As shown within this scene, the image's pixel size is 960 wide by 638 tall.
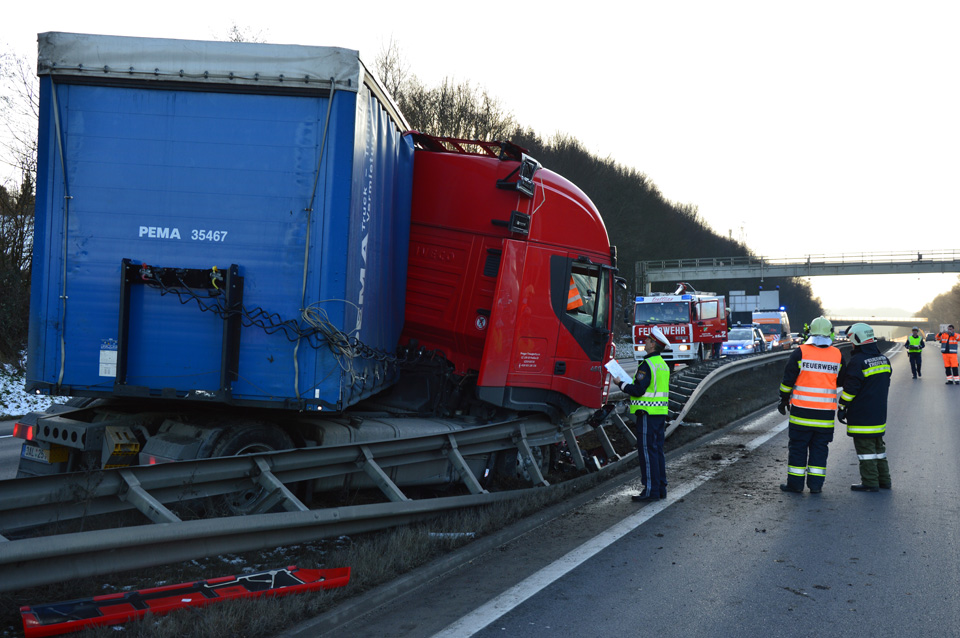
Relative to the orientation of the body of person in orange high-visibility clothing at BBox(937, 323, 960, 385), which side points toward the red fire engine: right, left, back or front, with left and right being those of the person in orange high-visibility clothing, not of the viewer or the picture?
right

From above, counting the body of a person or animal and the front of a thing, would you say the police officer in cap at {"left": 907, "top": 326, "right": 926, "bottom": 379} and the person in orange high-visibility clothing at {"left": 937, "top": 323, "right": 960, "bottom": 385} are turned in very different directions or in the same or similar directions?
same or similar directions

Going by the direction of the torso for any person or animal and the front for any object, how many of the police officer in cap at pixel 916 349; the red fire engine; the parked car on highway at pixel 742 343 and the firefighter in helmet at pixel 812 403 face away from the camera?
1

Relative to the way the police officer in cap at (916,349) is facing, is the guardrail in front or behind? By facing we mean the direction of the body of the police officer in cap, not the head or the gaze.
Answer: in front

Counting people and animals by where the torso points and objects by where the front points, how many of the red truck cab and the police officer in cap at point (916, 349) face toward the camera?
1

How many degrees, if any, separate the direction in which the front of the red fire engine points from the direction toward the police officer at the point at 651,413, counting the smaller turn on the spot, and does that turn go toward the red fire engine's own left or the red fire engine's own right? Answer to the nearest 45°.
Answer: approximately 45° to the red fire engine's own left

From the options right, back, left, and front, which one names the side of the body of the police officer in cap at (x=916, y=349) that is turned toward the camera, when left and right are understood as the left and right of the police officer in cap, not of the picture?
front

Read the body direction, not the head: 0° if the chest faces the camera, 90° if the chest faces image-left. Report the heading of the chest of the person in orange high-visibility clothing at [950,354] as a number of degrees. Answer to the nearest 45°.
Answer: approximately 0°

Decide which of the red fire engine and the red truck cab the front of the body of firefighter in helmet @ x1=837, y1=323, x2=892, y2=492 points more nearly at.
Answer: the red fire engine

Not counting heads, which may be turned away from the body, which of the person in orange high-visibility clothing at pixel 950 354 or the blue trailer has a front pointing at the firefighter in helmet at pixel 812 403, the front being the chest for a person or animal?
the person in orange high-visibility clothing

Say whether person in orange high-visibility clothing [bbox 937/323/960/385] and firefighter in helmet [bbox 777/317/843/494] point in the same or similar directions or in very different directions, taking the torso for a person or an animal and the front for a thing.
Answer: very different directions

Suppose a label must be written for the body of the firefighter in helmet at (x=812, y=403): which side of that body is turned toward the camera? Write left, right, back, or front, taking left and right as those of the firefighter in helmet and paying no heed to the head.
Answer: back

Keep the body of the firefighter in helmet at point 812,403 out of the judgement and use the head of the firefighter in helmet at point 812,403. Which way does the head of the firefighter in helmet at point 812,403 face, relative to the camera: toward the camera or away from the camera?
away from the camera

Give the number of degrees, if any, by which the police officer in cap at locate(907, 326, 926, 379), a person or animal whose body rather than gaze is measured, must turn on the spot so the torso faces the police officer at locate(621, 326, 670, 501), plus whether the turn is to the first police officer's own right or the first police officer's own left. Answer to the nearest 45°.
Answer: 0° — they already face them

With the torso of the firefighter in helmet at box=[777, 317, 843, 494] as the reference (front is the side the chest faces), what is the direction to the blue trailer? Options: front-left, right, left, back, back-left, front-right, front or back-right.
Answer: back-left

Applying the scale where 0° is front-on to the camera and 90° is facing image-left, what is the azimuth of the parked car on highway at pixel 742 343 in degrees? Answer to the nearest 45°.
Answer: approximately 45°
